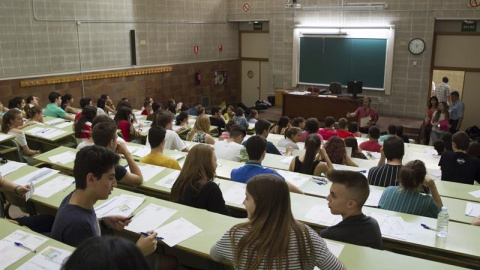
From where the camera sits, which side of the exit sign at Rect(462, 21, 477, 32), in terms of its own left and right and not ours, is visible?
front

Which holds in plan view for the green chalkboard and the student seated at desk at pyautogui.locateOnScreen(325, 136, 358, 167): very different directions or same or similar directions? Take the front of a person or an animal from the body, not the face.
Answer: very different directions

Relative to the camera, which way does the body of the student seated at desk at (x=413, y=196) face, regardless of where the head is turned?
away from the camera

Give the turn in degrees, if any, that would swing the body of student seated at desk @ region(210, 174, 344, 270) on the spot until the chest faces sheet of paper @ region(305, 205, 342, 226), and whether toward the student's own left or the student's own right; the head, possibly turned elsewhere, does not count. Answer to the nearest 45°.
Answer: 0° — they already face it

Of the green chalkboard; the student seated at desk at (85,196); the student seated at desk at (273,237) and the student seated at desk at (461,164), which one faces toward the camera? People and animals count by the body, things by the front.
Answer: the green chalkboard

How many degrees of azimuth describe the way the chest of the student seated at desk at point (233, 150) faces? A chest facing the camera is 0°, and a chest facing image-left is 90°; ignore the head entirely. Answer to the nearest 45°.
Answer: approximately 225°

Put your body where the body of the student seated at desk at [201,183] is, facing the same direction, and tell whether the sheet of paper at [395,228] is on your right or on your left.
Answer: on your right

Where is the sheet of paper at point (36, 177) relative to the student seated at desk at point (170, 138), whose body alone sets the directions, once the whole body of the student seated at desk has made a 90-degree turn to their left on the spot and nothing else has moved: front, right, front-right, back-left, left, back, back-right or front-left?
left

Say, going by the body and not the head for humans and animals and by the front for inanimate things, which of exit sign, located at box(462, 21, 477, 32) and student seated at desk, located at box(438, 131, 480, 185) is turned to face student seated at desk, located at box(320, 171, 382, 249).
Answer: the exit sign

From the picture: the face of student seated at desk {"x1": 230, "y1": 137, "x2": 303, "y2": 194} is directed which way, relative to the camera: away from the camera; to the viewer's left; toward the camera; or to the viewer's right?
away from the camera

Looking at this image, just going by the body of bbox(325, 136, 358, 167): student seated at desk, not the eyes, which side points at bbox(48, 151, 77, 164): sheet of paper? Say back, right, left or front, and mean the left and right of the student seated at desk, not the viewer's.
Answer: left

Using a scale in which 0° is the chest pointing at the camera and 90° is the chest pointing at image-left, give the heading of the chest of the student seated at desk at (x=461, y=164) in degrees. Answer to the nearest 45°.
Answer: approximately 180°

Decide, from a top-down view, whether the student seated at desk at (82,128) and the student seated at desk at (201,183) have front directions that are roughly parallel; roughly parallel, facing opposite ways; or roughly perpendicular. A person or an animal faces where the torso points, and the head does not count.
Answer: roughly parallel

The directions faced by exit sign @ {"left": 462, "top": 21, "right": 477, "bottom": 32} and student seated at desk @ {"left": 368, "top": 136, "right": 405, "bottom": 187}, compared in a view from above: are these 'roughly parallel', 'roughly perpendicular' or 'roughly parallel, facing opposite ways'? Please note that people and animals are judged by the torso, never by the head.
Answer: roughly parallel, facing opposite ways

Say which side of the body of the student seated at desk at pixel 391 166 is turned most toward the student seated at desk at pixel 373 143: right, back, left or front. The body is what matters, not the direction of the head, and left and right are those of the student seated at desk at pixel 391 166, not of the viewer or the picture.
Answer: front

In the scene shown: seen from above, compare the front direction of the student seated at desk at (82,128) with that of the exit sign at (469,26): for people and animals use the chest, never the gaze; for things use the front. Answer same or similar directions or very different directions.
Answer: very different directions

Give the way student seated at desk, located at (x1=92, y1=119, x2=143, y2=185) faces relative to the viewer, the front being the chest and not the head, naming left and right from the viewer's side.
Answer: facing away from the viewer and to the right of the viewer

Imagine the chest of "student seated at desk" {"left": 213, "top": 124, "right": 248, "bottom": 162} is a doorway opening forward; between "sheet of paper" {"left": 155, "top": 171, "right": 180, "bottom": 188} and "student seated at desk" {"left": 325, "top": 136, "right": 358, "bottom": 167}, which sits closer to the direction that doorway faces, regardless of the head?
the student seated at desk
